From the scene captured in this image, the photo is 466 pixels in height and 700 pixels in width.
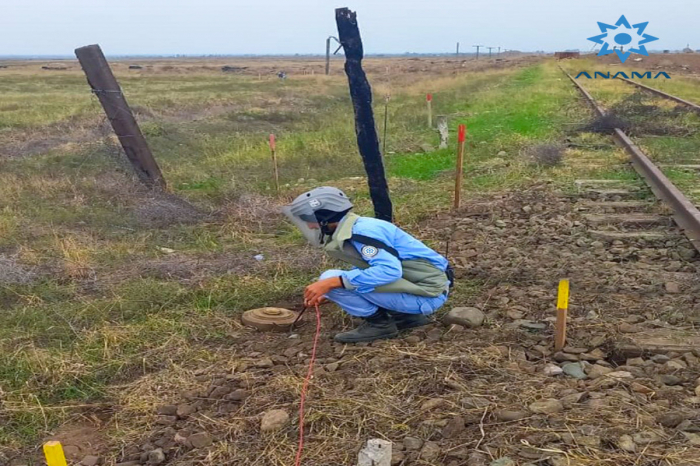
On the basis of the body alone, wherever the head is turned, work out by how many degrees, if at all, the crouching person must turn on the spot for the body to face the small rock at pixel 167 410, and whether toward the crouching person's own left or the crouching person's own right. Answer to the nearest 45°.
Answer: approximately 45° to the crouching person's own left

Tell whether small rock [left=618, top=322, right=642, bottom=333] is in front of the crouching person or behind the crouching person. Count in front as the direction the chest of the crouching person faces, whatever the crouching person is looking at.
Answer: behind

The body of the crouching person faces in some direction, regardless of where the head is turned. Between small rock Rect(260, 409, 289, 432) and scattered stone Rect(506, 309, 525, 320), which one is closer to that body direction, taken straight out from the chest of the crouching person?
the small rock

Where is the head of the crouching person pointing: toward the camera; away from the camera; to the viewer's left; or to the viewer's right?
to the viewer's left

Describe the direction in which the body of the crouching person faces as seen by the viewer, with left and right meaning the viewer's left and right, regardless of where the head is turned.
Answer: facing to the left of the viewer

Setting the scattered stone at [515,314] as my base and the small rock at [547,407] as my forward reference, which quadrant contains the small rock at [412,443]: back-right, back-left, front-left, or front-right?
front-right

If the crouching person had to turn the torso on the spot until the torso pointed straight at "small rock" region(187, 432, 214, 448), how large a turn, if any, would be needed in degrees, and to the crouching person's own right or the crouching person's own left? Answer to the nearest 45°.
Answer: approximately 45° to the crouching person's own left

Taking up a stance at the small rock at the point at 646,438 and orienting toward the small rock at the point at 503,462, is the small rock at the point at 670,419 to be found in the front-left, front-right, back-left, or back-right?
back-right

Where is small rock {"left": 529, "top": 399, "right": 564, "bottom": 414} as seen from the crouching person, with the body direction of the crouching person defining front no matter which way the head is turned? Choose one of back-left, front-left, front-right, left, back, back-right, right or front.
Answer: back-left

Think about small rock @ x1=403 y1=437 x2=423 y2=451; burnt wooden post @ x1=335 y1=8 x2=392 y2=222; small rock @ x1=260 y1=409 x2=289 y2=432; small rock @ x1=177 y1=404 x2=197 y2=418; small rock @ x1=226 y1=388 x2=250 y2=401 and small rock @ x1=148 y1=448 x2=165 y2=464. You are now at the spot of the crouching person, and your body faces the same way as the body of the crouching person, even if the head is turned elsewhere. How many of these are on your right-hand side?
1

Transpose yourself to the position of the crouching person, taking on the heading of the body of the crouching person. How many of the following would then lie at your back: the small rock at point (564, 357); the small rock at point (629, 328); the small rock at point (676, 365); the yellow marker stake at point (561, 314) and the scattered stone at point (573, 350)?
5

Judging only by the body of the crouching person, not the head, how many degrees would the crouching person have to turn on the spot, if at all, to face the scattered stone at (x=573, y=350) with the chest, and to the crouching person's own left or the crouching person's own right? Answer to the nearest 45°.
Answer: approximately 180°

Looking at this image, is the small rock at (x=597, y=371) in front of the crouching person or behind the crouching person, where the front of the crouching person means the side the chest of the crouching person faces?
behind

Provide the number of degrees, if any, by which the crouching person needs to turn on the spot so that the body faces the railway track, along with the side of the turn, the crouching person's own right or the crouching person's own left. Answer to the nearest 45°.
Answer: approximately 135° to the crouching person's own right

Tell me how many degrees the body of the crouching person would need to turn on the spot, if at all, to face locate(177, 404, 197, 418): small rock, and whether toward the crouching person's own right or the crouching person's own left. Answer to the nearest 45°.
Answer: approximately 45° to the crouching person's own left

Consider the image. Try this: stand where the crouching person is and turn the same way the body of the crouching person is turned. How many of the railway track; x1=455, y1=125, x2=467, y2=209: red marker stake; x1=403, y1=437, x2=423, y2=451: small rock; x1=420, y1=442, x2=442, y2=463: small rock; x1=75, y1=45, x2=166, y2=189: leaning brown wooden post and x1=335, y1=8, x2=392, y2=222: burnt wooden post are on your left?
2

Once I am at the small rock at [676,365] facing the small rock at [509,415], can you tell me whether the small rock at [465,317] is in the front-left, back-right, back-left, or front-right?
front-right

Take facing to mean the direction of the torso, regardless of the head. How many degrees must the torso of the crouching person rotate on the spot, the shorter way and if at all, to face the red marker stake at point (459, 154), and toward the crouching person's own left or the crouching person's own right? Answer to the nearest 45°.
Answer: approximately 90° to the crouching person's own right

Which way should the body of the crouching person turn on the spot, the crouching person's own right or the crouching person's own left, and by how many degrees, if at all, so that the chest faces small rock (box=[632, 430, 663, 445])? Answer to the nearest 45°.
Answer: approximately 135° to the crouching person's own left

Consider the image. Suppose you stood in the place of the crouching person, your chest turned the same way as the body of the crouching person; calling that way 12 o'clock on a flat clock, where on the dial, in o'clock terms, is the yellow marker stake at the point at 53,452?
The yellow marker stake is roughly at 10 o'clock from the crouching person.

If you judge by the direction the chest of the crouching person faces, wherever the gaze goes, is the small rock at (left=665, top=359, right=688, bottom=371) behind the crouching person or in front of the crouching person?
behind

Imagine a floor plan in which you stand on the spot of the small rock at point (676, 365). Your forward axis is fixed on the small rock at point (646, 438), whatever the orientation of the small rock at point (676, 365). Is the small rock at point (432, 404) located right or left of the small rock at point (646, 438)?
right
